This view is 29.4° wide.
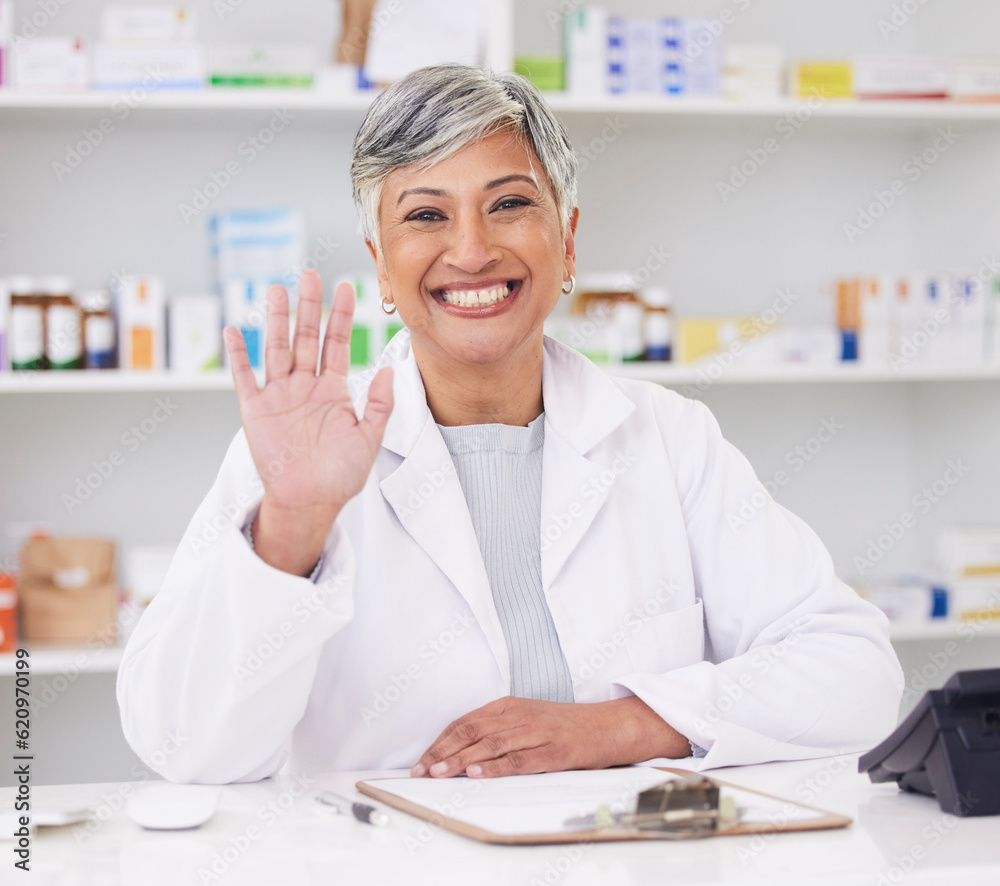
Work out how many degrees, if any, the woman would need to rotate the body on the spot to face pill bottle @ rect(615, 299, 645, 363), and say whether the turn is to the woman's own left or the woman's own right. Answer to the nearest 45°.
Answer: approximately 180°

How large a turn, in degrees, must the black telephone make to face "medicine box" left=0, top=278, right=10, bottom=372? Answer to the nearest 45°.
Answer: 0° — it already faces it

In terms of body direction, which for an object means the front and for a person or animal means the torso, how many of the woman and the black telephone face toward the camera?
1

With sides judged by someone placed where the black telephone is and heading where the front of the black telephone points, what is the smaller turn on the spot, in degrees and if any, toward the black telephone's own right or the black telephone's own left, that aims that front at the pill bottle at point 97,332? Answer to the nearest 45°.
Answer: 0° — it already faces it

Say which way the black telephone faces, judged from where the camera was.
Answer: facing away from the viewer and to the left of the viewer

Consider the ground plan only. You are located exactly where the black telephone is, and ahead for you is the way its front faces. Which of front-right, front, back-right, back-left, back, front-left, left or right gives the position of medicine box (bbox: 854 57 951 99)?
front-right

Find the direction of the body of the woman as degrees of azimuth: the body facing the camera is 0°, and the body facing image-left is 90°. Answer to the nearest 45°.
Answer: approximately 0°

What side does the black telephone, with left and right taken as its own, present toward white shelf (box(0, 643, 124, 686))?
front
